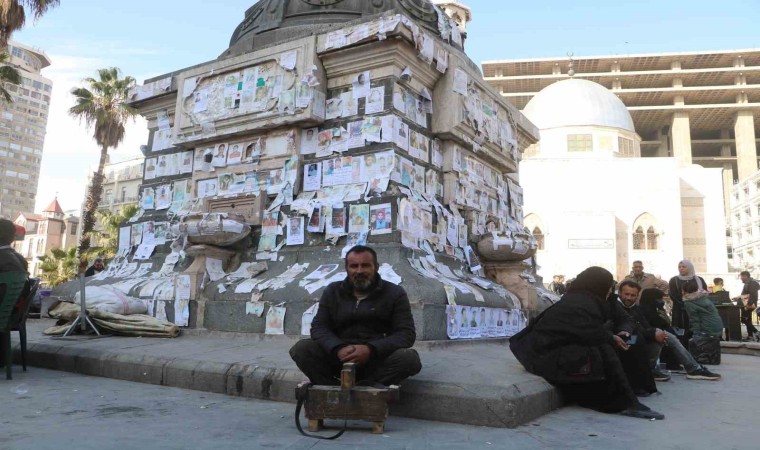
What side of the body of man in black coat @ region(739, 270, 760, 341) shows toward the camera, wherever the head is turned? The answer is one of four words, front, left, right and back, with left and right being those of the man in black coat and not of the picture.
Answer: left

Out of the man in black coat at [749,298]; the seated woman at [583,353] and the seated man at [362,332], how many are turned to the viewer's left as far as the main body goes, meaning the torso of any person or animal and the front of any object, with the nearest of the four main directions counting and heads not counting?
1

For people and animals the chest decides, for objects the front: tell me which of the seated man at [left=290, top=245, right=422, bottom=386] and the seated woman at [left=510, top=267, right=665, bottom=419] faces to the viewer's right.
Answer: the seated woman

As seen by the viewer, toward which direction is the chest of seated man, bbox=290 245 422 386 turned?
toward the camera

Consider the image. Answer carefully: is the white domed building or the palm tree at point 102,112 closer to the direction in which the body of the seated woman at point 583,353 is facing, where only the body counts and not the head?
the white domed building

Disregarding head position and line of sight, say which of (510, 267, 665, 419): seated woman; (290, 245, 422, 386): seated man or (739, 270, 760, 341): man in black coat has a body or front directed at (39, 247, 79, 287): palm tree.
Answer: the man in black coat

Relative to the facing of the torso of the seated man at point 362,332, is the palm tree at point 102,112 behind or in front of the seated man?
behind

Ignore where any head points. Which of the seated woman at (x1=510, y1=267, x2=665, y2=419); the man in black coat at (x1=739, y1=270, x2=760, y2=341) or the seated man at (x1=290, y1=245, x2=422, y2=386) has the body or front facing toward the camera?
the seated man

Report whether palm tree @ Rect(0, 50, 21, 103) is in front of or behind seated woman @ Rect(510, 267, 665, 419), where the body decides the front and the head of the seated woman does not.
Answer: behind

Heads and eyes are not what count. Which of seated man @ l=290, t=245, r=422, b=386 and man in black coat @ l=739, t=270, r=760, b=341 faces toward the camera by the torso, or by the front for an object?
the seated man

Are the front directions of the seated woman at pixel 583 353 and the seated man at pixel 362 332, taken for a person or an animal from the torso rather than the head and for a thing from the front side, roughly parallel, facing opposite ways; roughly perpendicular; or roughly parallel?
roughly perpendicular

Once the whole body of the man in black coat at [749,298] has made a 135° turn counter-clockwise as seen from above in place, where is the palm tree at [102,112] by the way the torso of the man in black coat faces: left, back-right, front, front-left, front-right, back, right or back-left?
back-right

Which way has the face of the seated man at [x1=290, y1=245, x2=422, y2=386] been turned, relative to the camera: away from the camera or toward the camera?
toward the camera

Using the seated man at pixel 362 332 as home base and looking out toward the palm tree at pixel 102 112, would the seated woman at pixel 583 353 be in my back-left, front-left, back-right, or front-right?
back-right

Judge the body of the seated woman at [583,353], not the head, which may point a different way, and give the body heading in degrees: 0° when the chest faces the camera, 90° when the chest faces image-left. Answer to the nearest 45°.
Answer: approximately 270°

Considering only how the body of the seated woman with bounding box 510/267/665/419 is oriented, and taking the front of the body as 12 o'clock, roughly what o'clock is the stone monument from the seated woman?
The stone monument is roughly at 7 o'clock from the seated woman.
